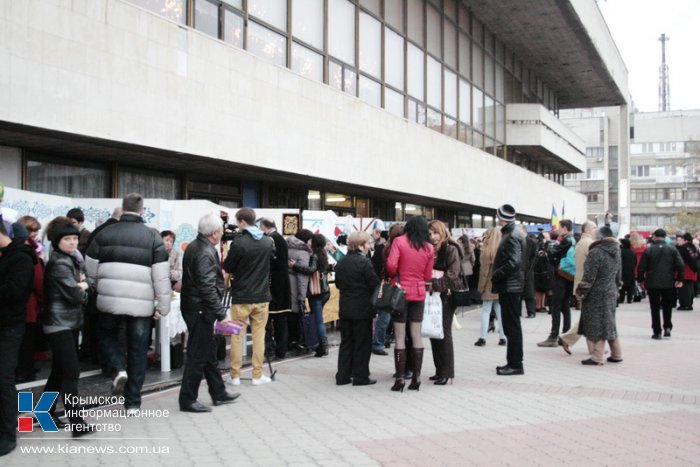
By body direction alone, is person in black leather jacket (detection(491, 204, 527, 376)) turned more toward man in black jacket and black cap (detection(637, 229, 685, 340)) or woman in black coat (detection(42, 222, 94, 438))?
the woman in black coat

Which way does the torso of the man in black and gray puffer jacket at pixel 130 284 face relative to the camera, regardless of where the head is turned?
away from the camera

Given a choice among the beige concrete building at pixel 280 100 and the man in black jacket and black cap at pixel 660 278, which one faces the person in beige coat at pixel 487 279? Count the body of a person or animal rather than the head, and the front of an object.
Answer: the beige concrete building

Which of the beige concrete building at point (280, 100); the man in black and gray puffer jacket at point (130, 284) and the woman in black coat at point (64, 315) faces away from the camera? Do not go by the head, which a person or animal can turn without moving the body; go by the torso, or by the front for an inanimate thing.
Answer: the man in black and gray puffer jacket

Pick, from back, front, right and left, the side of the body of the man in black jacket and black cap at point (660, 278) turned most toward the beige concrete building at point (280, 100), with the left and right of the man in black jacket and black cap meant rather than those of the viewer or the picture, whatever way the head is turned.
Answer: left

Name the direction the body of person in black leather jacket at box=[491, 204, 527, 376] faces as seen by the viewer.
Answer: to the viewer's left

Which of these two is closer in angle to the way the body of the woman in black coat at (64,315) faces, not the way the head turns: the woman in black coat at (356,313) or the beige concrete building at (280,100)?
the woman in black coat

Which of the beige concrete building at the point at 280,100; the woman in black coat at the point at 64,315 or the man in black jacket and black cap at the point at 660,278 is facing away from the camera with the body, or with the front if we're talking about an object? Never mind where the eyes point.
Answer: the man in black jacket and black cap

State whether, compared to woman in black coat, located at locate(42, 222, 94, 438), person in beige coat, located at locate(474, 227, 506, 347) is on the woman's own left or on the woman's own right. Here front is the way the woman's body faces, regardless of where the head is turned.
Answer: on the woman's own left

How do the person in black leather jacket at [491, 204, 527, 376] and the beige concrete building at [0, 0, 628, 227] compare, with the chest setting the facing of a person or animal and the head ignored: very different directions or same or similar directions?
very different directions

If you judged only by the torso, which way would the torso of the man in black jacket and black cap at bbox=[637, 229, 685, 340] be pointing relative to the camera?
away from the camera

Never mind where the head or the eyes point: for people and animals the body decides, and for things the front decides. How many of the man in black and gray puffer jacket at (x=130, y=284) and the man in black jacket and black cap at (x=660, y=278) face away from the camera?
2

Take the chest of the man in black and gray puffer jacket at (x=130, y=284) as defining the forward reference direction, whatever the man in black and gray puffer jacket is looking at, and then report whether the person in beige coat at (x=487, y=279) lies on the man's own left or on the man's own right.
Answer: on the man's own right

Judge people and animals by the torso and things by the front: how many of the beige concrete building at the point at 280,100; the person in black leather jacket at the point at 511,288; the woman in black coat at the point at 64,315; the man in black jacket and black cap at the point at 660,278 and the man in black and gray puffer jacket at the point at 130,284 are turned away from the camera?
2

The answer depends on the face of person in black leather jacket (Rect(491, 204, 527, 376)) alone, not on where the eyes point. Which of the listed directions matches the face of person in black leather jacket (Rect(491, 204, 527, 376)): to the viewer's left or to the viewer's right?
to the viewer's left
